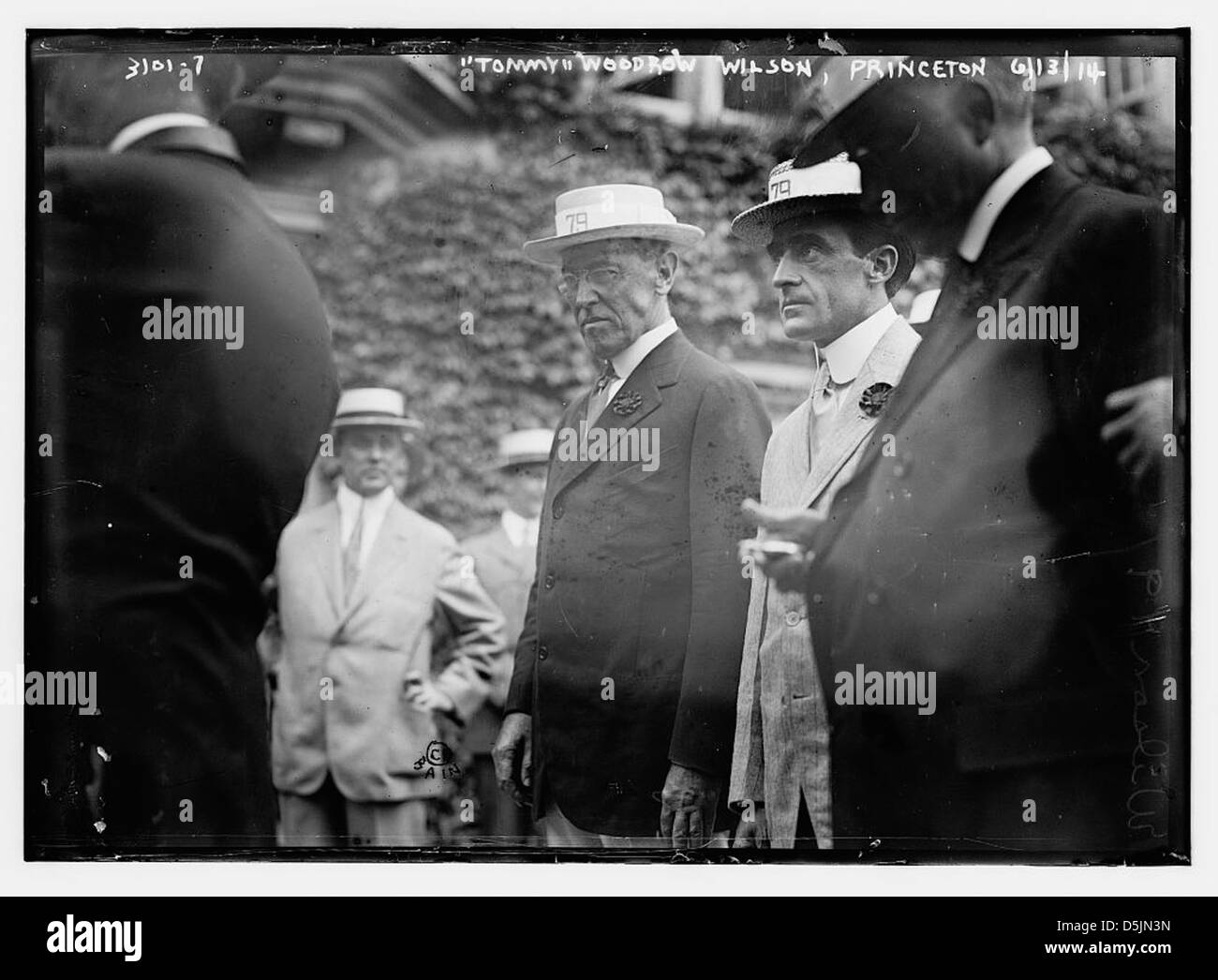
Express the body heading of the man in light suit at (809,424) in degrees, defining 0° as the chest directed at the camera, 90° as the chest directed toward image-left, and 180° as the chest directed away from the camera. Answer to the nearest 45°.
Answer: approximately 45°

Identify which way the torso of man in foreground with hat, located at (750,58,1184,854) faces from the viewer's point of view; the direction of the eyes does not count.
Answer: to the viewer's left

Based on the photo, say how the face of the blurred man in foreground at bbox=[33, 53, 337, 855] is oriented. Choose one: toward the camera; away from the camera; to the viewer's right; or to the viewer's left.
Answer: away from the camera

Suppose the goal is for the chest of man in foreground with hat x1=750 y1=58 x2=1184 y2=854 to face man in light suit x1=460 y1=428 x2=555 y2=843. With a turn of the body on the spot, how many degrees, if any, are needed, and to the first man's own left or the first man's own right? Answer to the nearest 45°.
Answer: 0° — they already face them

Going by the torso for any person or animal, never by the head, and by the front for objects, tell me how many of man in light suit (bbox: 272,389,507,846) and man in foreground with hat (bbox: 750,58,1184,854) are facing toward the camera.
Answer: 1
